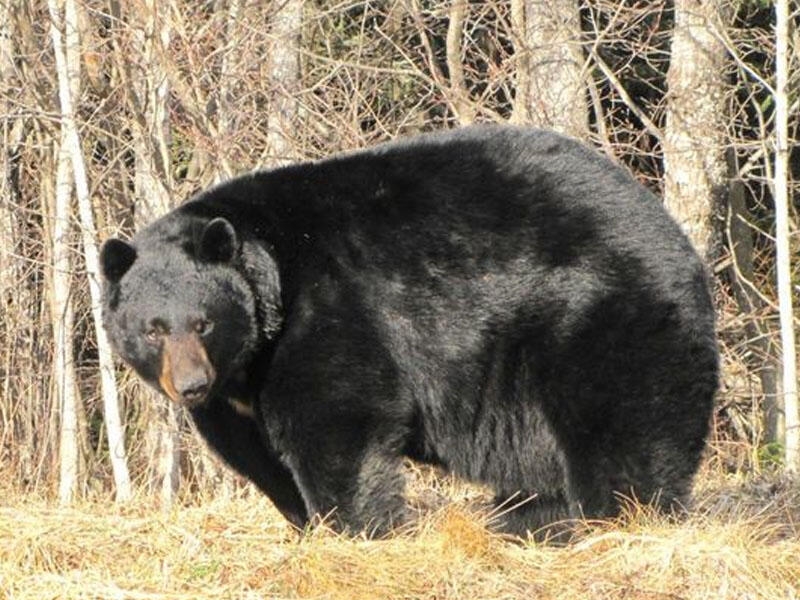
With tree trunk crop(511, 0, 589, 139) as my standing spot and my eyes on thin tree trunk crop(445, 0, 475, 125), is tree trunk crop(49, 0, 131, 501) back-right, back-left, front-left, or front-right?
front-left

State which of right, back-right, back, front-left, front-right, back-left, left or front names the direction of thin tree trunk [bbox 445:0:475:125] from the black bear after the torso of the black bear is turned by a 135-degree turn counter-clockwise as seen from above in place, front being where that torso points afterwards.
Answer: back-left

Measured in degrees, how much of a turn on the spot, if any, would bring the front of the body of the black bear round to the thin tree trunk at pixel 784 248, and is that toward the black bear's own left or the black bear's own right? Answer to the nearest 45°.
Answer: approximately 135° to the black bear's own right

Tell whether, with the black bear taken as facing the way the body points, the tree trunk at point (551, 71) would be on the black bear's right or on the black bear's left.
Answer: on the black bear's right

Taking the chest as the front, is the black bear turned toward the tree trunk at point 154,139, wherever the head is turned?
no

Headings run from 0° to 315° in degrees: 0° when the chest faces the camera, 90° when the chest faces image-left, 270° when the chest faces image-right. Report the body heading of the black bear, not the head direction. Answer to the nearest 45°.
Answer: approximately 90°

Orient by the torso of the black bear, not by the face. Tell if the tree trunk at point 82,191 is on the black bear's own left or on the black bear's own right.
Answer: on the black bear's own right
